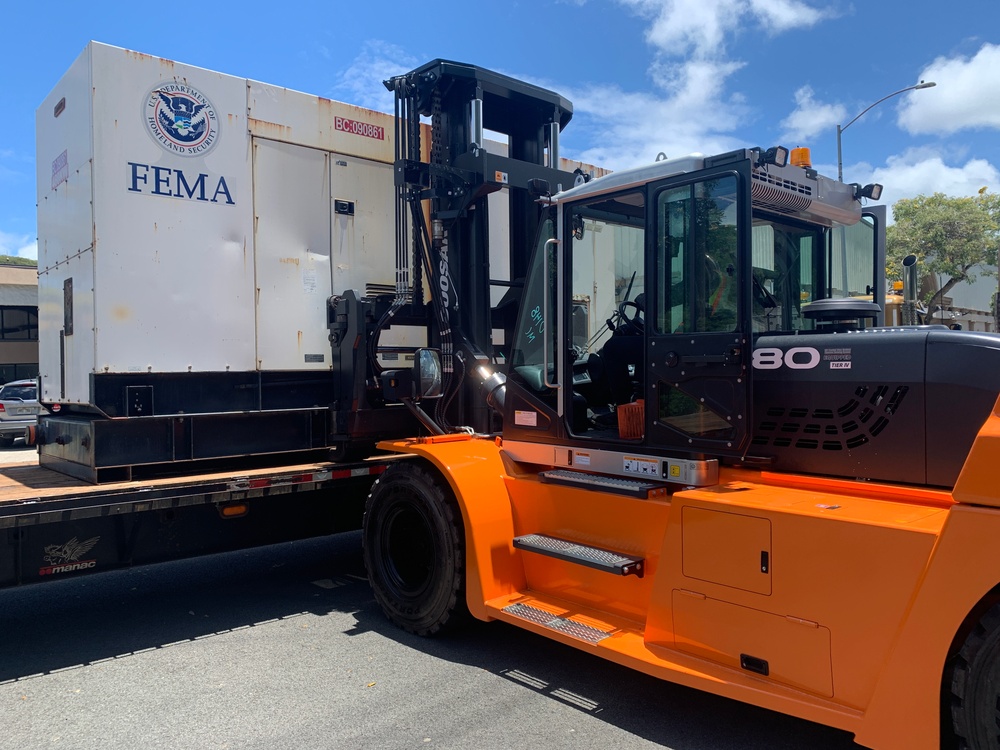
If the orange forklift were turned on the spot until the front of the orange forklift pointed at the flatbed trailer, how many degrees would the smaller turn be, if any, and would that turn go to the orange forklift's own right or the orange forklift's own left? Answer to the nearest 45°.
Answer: approximately 45° to the orange forklift's own left

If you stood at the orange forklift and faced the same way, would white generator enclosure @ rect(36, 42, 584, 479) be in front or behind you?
in front

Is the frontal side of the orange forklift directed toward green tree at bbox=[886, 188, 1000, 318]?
no

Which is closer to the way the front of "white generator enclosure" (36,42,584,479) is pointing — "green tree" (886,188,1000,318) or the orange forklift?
the orange forklift

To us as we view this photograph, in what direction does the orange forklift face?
facing away from the viewer and to the left of the viewer

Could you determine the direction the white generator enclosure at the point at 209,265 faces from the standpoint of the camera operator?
facing the viewer and to the right of the viewer

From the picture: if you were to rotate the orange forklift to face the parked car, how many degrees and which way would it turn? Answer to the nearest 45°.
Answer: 0° — it already faces it

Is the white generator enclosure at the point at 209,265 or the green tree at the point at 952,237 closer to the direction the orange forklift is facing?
the white generator enclosure

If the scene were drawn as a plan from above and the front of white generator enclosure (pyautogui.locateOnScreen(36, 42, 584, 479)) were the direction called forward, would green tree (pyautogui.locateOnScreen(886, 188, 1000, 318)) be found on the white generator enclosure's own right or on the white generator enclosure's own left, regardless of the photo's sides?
on the white generator enclosure's own left
